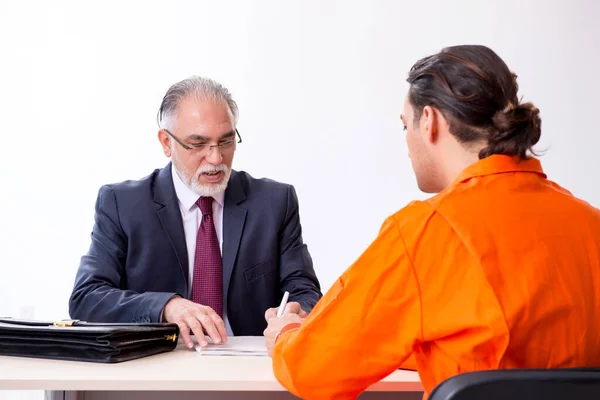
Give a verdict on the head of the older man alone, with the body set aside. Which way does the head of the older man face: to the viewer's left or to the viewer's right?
to the viewer's right

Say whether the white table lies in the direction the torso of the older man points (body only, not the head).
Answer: yes

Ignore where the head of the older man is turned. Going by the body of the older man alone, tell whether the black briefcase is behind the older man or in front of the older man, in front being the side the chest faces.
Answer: in front

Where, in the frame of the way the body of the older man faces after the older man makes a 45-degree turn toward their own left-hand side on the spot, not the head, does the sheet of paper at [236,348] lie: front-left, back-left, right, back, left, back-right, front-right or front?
front-right

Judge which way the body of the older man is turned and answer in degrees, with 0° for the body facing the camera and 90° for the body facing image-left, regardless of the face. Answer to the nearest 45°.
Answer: approximately 0°
